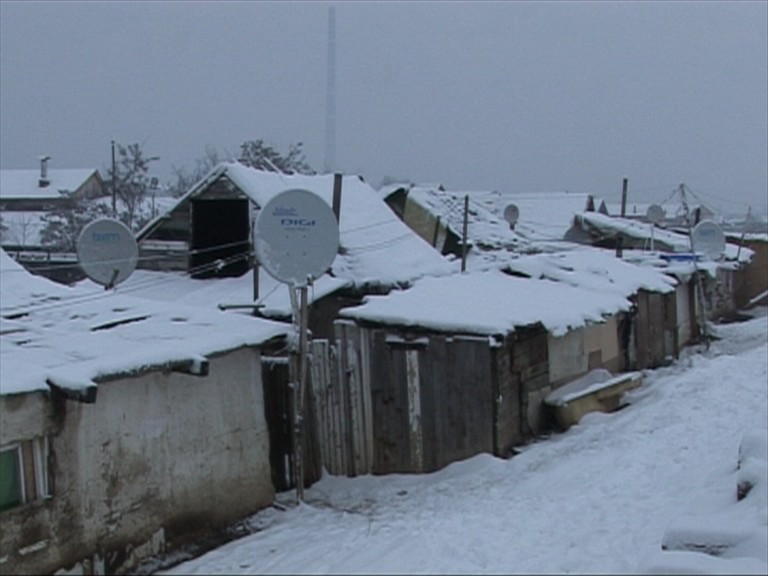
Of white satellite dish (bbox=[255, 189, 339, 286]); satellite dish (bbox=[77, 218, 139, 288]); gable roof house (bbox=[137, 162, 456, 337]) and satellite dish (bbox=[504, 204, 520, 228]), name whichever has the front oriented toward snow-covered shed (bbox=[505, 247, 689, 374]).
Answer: satellite dish (bbox=[504, 204, 520, 228])

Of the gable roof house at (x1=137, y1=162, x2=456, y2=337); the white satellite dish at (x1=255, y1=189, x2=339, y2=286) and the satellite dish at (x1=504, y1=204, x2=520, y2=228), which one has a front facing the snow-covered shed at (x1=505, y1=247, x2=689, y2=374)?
the satellite dish

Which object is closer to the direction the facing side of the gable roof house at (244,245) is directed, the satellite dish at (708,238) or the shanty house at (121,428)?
the shanty house

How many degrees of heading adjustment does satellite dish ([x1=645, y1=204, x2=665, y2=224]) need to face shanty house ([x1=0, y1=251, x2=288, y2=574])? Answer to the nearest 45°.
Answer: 0° — it already faces it

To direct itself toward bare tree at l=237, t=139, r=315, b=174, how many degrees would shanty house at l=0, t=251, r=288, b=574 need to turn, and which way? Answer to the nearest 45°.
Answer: approximately 135° to its left

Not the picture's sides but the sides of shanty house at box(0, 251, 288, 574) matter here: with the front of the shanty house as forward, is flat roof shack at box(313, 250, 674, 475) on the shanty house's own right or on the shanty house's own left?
on the shanty house's own left

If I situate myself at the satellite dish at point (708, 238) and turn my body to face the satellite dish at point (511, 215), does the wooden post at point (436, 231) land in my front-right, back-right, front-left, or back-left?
front-left

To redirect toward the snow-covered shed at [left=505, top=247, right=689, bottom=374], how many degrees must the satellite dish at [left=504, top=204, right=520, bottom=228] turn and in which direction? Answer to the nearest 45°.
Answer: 0° — it already faces it

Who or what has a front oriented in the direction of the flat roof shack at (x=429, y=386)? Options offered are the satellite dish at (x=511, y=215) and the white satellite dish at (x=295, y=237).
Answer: the satellite dish

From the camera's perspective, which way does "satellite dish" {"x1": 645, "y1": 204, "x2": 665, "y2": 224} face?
toward the camera

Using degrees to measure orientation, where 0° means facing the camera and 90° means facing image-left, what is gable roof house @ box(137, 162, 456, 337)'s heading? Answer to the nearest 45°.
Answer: approximately 45°

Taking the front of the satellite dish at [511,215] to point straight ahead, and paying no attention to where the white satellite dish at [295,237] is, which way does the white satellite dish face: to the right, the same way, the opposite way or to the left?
the same way

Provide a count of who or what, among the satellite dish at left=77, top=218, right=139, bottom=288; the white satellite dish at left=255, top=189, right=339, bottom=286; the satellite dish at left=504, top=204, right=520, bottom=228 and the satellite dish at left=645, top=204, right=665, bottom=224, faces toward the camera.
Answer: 4

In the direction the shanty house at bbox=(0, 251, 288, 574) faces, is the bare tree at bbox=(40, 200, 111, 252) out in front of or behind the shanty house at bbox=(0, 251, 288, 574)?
behind

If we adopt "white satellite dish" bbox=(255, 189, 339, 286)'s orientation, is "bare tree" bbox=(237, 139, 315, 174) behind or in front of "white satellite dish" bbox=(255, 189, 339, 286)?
behind

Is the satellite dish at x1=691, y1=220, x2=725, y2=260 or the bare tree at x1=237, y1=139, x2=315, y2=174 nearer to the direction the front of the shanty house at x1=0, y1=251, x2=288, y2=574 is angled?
the satellite dish

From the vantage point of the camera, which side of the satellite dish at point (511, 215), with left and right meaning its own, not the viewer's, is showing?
front

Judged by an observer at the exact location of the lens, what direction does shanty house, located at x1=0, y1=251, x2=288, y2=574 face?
facing the viewer and to the right of the viewer

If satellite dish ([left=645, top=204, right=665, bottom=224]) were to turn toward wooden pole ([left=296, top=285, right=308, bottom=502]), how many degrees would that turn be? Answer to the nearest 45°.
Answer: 0° — it already faces it

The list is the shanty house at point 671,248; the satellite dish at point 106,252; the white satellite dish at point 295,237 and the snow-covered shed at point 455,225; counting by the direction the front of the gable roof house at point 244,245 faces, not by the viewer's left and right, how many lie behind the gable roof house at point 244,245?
2
